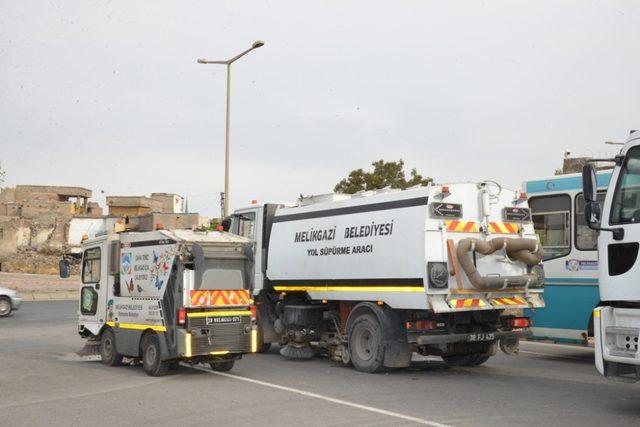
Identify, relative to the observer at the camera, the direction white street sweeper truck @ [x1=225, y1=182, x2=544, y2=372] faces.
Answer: facing away from the viewer and to the left of the viewer

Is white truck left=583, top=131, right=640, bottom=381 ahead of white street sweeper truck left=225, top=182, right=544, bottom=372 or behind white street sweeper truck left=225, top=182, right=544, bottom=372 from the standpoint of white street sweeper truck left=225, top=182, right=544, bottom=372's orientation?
behind

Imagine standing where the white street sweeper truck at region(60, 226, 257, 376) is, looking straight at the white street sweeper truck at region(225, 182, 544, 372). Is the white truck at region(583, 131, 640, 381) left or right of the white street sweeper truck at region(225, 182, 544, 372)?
right

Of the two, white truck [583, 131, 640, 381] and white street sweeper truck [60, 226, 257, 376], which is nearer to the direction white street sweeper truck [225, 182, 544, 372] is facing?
the white street sweeper truck

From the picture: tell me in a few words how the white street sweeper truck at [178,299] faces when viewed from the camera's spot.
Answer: facing away from the viewer and to the left of the viewer

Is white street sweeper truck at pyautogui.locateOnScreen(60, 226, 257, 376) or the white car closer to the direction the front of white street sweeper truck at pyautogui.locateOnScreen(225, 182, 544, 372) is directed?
the white car

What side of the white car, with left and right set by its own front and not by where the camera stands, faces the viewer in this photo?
right

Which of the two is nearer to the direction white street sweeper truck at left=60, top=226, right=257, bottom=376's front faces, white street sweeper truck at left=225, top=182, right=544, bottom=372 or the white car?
the white car

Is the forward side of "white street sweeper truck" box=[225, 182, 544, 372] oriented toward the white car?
yes

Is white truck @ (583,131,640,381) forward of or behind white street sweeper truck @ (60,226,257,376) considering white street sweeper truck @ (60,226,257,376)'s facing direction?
behind
